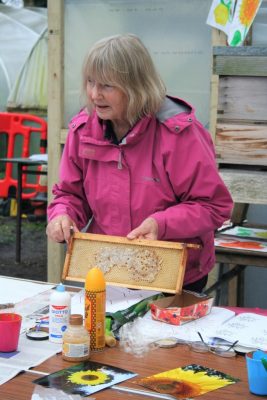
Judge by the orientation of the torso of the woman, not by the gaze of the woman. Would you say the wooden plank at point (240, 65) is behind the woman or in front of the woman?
behind

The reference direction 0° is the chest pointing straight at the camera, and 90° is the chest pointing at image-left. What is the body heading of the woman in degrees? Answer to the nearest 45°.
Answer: approximately 45°

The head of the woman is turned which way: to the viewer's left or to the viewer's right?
to the viewer's left

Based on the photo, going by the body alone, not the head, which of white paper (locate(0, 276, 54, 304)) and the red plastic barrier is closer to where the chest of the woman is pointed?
the white paper

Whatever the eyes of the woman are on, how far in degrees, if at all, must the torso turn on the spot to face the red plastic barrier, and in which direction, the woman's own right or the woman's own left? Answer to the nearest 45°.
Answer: approximately 135° to the woman's own right

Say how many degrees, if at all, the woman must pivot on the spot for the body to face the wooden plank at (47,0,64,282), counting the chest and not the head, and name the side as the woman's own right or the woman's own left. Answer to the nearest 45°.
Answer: approximately 135° to the woman's own right

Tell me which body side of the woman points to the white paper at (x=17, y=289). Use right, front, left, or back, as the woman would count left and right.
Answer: right
